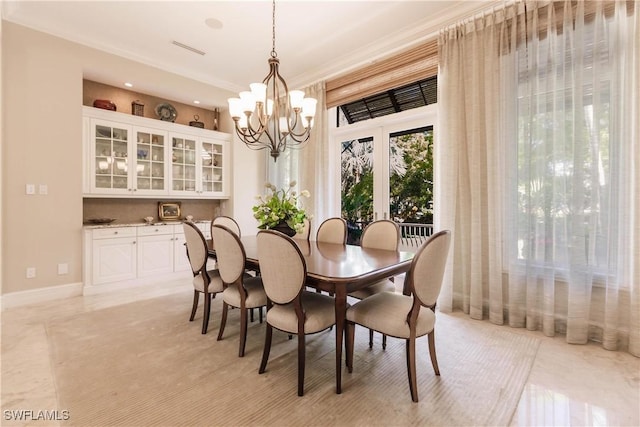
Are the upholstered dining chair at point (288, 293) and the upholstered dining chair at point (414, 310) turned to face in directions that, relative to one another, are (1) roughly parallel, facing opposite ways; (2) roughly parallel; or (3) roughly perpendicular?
roughly perpendicular

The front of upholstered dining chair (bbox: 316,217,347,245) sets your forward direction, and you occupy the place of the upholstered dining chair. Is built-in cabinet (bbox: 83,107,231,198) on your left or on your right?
on your right

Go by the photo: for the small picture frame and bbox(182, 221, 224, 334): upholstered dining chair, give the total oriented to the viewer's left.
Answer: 0

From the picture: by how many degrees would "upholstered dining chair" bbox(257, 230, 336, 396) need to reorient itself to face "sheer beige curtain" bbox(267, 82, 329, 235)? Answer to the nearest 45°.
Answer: approximately 45° to its left

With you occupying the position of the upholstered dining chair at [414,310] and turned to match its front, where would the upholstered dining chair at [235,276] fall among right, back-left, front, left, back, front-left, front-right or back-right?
front-left

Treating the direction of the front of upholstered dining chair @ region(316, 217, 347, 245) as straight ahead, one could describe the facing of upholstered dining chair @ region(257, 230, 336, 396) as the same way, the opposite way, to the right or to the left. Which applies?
the opposite way

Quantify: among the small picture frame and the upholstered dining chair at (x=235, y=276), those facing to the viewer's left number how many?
0

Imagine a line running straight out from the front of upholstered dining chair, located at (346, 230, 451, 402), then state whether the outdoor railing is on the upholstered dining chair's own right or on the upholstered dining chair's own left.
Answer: on the upholstered dining chair's own right

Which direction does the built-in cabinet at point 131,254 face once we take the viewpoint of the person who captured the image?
facing the viewer and to the right of the viewer

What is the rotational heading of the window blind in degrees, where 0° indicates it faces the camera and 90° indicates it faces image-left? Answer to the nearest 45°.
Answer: approximately 45°

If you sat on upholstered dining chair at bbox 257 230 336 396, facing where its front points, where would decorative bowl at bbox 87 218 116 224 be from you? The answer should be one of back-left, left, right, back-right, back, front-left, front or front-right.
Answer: left

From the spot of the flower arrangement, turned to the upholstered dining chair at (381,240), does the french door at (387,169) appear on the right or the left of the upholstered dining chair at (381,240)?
left

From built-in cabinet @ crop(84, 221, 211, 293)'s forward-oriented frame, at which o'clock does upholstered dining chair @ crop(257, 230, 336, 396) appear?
The upholstered dining chair is roughly at 1 o'clock from the built-in cabinet.

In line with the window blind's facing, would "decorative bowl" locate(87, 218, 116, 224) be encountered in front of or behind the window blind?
in front

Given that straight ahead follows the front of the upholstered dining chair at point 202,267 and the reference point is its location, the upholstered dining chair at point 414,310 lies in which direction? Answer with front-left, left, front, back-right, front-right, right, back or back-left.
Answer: right

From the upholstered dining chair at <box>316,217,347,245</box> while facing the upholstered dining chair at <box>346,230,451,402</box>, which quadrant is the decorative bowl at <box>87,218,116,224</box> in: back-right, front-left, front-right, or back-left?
back-right

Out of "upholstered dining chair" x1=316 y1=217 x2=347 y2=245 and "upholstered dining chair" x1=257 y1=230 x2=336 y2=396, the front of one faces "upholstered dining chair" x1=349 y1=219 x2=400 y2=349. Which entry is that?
"upholstered dining chair" x1=257 y1=230 x2=336 y2=396

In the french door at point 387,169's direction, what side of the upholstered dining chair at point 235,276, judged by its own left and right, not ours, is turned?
front
